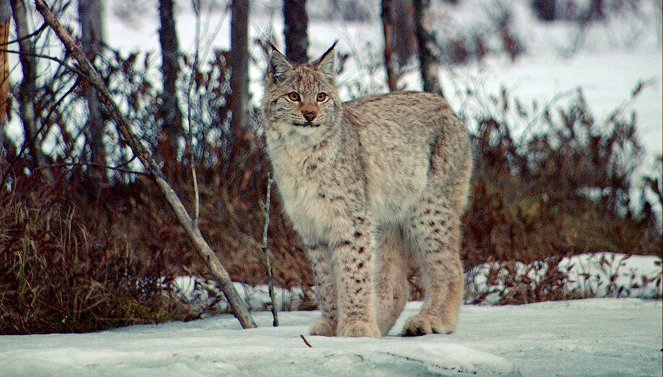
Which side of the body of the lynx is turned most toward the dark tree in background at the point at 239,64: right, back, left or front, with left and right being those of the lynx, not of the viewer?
right

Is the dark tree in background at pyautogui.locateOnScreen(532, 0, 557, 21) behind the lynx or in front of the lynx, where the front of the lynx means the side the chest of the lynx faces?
behind

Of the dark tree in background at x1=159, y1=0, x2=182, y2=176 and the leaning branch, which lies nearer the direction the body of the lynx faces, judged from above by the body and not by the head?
the leaning branch

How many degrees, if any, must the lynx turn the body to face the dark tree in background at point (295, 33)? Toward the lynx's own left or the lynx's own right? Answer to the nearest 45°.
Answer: approximately 135° to the lynx's own right

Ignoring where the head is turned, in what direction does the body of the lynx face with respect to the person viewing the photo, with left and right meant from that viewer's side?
facing the viewer and to the left of the viewer

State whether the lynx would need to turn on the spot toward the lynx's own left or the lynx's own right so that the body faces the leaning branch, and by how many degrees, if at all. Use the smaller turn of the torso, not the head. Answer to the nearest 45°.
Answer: approximately 45° to the lynx's own right
